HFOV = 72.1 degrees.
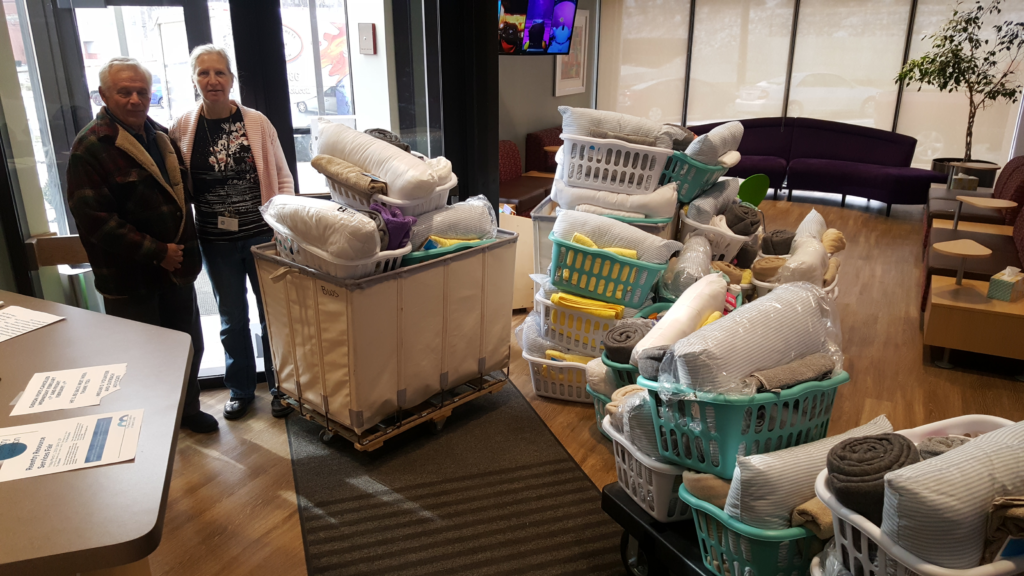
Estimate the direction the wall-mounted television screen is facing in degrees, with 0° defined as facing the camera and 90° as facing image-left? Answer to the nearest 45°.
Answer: approximately 0°

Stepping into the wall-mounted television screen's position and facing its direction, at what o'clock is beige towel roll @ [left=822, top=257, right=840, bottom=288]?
The beige towel roll is roughly at 11 o'clock from the wall-mounted television screen.

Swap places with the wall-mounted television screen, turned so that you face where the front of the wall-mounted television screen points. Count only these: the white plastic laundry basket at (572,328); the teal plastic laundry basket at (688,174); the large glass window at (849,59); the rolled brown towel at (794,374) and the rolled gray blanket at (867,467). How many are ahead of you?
4

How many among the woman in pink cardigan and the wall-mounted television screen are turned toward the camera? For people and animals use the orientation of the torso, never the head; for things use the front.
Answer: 2

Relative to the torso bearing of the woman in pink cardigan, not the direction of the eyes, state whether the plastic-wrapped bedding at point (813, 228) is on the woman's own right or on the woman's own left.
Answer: on the woman's own left

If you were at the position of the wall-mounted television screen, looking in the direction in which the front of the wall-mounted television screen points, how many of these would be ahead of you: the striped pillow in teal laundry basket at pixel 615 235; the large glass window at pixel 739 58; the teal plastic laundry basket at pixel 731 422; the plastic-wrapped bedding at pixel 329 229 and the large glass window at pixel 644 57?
3

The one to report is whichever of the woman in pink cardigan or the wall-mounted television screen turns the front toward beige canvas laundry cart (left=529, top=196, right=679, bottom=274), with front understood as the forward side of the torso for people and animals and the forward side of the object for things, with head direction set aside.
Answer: the wall-mounted television screen

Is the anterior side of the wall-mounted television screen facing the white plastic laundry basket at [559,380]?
yes

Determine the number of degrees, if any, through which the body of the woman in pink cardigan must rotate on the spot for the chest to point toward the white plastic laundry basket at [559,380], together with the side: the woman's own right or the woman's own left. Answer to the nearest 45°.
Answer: approximately 90° to the woman's own left

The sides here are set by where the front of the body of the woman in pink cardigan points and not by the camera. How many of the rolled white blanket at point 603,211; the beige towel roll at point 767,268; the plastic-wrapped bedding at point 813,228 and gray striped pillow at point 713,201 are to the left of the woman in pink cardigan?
4
